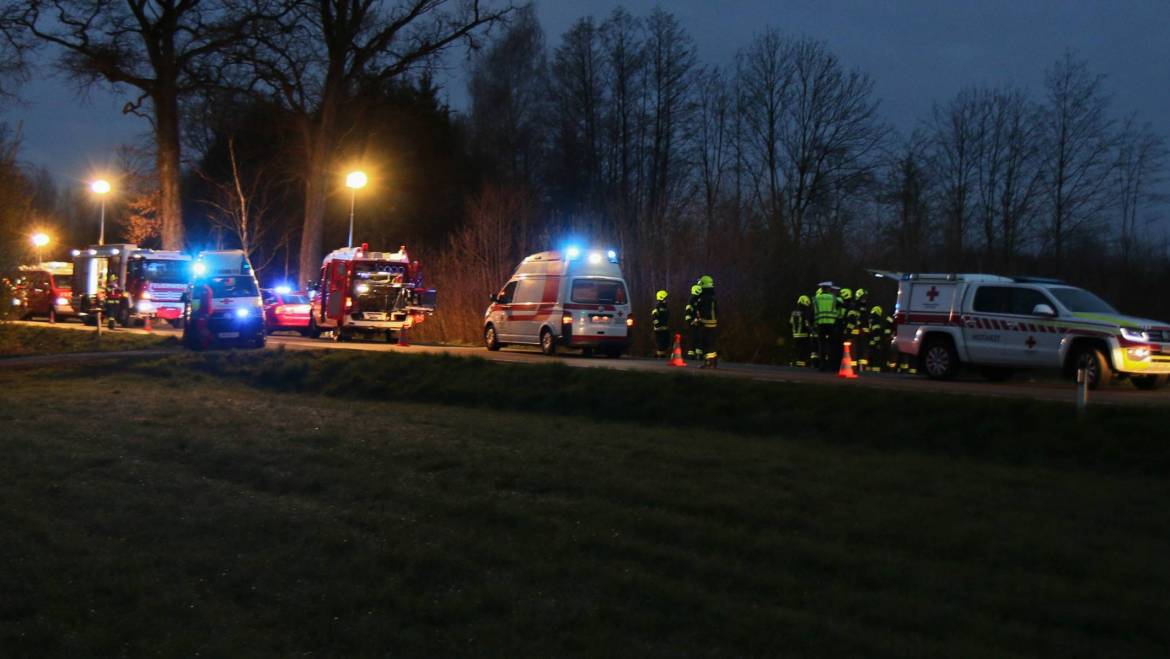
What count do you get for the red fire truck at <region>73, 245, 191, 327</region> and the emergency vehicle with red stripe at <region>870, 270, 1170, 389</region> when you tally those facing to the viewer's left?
0

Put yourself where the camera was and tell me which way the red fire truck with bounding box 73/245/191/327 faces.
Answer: facing the viewer and to the right of the viewer

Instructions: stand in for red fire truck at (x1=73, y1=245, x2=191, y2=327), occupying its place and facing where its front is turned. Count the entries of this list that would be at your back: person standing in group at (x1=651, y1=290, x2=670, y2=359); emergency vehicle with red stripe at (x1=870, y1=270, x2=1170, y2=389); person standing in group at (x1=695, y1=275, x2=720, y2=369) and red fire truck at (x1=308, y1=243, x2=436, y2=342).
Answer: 0

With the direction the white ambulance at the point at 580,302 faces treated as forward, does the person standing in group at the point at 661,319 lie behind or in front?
behind

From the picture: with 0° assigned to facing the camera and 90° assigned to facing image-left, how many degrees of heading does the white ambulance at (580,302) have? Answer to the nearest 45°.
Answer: approximately 135°

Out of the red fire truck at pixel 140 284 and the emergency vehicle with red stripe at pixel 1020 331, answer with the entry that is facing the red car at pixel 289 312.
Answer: the red fire truck

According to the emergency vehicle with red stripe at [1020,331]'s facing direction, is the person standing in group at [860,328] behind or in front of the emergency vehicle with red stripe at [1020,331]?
behind

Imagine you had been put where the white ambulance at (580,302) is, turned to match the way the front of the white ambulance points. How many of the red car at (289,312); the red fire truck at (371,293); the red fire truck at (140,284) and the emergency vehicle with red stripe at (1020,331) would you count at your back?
1

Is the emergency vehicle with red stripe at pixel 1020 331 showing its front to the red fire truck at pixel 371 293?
no

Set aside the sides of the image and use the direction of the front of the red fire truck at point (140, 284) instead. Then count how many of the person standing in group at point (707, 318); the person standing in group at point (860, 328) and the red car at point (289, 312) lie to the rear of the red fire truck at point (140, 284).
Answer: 0

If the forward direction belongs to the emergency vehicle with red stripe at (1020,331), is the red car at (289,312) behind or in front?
behind
